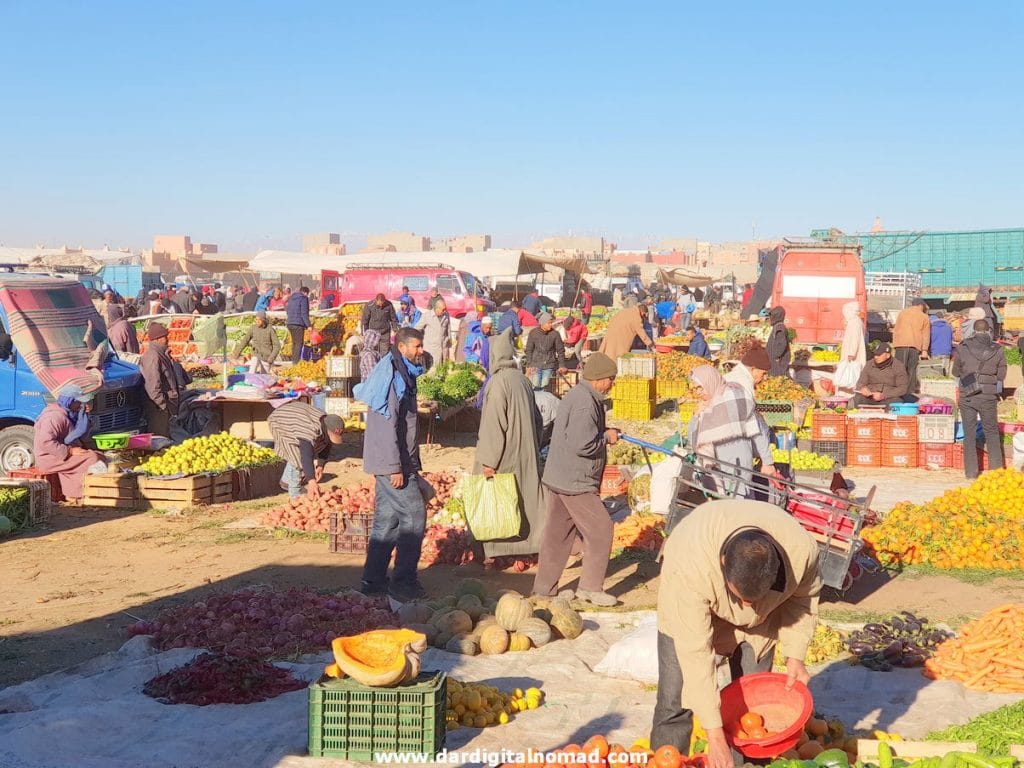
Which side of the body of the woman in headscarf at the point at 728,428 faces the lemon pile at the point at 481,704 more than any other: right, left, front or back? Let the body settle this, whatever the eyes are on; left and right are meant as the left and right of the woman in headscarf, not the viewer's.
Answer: front

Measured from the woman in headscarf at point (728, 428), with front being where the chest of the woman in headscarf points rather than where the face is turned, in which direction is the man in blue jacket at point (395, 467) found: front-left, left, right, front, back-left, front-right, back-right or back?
front-right

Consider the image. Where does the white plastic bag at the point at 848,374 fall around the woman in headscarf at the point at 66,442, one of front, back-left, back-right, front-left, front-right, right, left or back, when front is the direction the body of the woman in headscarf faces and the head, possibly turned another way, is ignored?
front

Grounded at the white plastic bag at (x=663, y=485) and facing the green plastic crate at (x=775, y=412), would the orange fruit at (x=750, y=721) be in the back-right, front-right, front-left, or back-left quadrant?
back-right

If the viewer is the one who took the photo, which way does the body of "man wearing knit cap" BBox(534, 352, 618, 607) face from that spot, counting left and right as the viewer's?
facing to the right of the viewer

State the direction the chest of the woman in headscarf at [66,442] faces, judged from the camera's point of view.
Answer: to the viewer's right

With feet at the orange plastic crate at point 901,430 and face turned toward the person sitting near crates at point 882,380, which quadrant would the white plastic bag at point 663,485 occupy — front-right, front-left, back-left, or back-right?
back-left

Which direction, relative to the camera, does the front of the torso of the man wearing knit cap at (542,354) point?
toward the camera

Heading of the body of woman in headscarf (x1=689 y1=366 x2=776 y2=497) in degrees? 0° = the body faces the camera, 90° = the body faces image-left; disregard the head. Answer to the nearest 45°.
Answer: approximately 45°
